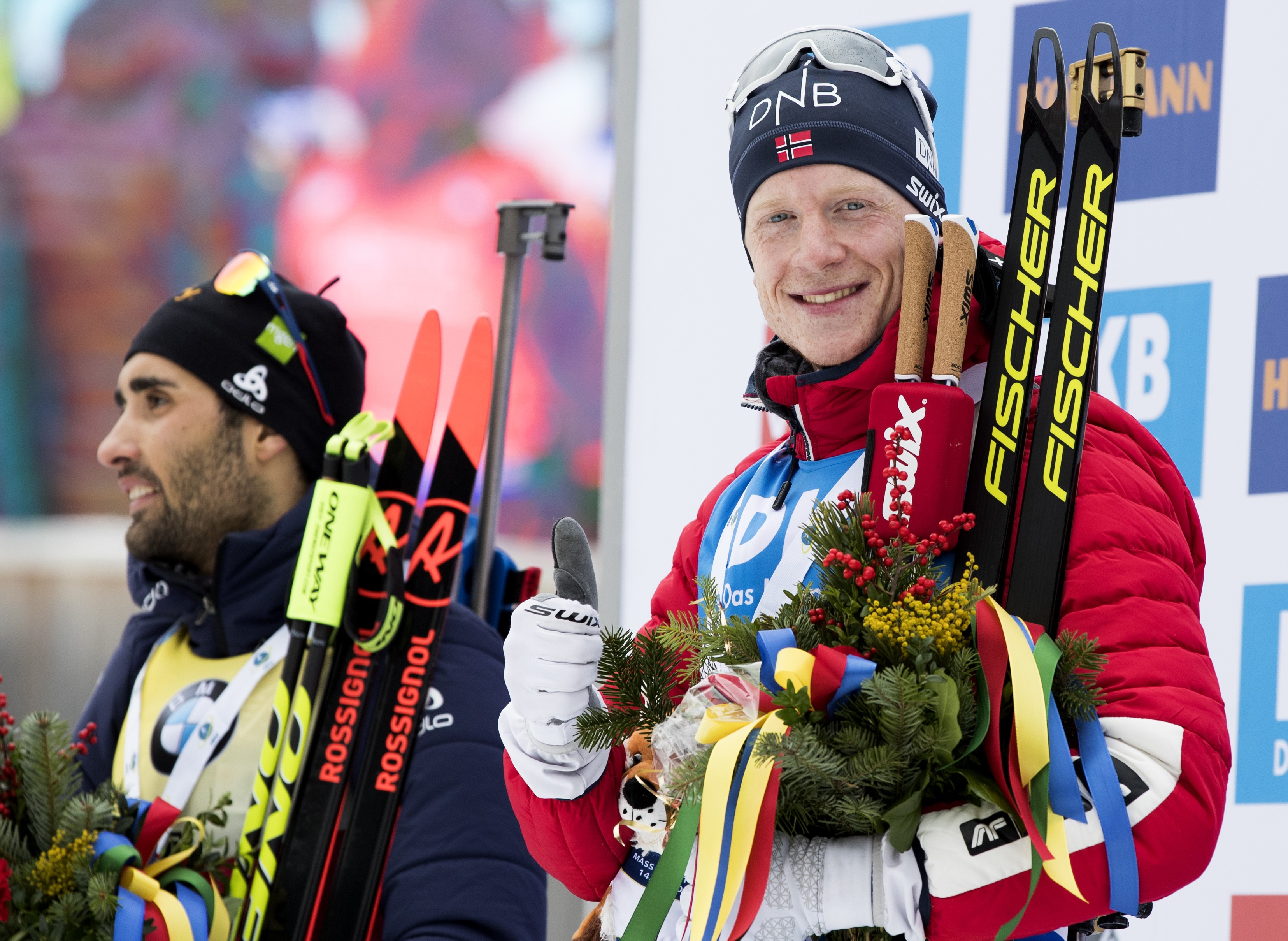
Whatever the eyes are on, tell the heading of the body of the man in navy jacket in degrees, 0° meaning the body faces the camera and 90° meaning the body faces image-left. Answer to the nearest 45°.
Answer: approximately 45°

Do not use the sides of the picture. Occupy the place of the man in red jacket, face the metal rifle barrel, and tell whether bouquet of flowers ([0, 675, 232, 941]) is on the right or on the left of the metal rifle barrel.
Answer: left

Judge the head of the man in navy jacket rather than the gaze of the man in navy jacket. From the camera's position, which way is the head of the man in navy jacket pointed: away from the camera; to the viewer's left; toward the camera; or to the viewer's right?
to the viewer's left

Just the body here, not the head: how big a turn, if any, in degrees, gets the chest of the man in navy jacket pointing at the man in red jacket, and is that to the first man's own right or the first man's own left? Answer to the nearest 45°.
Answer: approximately 90° to the first man's own left
